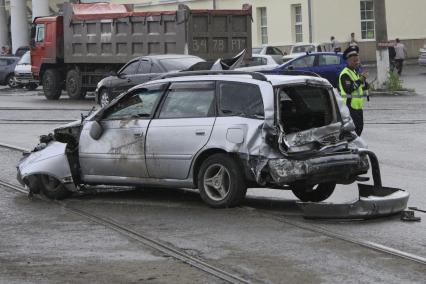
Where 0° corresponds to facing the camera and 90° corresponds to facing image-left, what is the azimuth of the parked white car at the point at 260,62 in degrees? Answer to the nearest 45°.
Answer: approximately 90°

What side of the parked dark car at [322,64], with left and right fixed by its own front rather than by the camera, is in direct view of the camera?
left

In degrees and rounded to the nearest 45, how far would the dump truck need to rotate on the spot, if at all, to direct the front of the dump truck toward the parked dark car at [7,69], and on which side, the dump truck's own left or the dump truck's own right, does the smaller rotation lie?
approximately 45° to the dump truck's own right

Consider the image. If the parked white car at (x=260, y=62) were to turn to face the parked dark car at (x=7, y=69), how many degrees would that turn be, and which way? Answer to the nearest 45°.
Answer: approximately 45° to its right

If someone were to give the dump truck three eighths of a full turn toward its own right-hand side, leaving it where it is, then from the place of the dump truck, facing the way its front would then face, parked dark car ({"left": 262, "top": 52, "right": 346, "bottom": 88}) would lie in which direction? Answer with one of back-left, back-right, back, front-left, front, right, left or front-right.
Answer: front

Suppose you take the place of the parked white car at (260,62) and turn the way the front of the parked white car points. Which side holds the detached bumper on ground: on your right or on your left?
on your left

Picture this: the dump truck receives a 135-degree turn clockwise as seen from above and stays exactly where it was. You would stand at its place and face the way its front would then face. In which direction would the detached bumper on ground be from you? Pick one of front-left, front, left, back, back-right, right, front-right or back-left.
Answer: right

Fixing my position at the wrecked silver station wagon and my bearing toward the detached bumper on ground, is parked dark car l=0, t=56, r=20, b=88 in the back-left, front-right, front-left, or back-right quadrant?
back-left

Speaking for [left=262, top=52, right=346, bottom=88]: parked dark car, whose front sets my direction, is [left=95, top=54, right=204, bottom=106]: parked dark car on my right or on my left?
on my left

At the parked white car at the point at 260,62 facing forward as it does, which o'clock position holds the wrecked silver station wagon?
The wrecked silver station wagon is roughly at 9 o'clock from the parked white car.

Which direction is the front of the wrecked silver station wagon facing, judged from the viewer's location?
facing away from the viewer and to the left of the viewer

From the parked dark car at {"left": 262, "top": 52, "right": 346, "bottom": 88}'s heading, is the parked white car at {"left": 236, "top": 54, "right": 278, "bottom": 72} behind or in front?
in front

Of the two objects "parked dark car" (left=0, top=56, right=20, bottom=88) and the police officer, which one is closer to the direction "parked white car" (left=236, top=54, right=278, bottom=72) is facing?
the parked dark car

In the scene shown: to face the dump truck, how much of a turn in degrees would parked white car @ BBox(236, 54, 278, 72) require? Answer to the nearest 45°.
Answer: approximately 45° to its left
